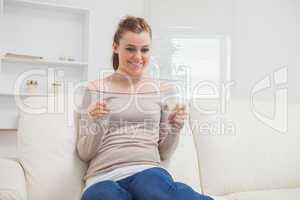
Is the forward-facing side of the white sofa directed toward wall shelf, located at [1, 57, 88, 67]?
no

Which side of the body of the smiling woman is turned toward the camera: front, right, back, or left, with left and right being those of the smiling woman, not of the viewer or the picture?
front

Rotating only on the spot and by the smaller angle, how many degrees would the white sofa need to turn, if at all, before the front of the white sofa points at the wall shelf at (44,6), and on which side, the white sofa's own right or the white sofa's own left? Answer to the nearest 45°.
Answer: approximately 135° to the white sofa's own right

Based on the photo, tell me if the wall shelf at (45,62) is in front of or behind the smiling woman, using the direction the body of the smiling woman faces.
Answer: behind

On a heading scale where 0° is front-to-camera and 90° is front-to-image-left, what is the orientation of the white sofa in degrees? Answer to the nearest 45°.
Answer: approximately 0°

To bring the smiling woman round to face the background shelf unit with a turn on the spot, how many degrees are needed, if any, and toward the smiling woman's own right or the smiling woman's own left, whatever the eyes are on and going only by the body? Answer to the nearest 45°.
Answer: approximately 135° to the smiling woman's own right

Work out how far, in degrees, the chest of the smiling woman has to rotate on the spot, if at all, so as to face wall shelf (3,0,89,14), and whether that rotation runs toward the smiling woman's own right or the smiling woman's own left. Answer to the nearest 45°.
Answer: approximately 135° to the smiling woman's own right
